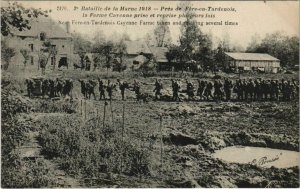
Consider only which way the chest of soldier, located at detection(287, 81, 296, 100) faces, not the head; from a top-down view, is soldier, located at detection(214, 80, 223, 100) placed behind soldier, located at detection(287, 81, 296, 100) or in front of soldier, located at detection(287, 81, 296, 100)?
in front
